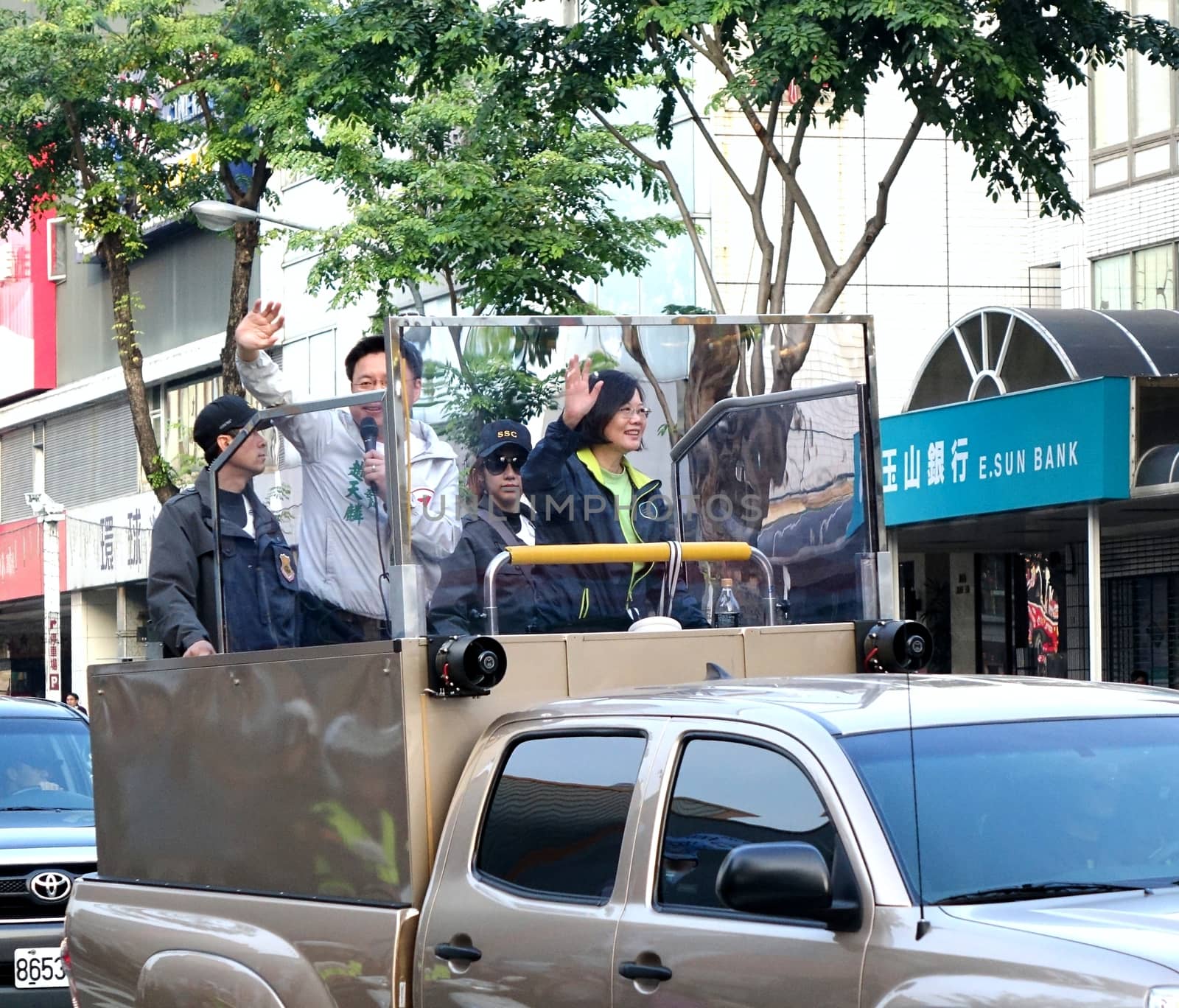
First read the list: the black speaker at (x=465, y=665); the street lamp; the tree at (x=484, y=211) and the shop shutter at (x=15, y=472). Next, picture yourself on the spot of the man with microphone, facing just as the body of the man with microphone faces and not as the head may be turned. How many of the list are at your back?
3

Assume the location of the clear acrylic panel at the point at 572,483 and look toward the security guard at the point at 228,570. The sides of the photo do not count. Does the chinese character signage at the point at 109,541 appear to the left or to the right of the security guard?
right

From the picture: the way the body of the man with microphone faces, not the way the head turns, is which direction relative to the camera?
toward the camera

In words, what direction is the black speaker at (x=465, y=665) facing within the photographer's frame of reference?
facing the viewer and to the right of the viewer

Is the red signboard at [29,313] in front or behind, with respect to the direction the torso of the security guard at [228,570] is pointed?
behind

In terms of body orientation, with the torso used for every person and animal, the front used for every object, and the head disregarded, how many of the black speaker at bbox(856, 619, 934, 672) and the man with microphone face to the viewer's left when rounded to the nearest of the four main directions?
0

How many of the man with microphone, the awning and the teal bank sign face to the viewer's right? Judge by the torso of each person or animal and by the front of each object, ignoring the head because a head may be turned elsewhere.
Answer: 0

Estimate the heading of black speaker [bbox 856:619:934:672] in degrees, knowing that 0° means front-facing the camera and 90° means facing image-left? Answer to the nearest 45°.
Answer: approximately 315°

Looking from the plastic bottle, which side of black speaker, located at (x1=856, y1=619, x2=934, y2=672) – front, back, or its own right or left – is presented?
back

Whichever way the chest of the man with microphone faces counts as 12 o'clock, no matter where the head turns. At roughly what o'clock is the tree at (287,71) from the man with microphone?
The tree is roughly at 6 o'clock from the man with microphone.

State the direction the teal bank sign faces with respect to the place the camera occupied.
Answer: facing the viewer and to the left of the viewer
